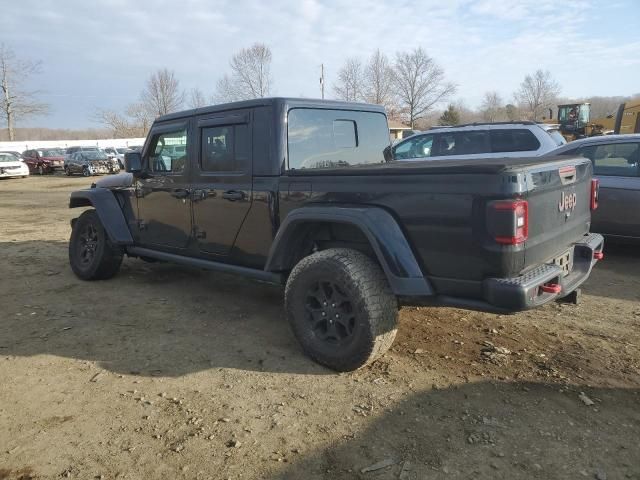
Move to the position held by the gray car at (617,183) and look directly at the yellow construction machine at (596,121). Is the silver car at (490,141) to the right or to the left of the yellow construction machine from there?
left

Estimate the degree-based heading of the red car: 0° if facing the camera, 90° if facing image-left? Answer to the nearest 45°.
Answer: approximately 315°

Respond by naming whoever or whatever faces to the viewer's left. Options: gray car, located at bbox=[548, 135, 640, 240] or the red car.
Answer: the gray car

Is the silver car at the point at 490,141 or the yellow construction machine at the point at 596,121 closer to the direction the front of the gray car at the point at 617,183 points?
the silver car

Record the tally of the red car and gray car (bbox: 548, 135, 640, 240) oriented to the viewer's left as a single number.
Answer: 1

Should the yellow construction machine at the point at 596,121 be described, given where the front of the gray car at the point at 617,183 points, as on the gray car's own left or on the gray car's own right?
on the gray car's own right

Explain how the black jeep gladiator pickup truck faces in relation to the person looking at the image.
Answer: facing away from the viewer and to the left of the viewer

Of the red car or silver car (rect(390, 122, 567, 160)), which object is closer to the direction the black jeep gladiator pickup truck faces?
the red car
